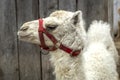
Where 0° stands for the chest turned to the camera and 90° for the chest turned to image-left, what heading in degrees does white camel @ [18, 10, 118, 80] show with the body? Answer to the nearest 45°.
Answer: approximately 90°

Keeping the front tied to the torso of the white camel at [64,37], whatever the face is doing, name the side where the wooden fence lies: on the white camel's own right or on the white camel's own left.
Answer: on the white camel's own right
